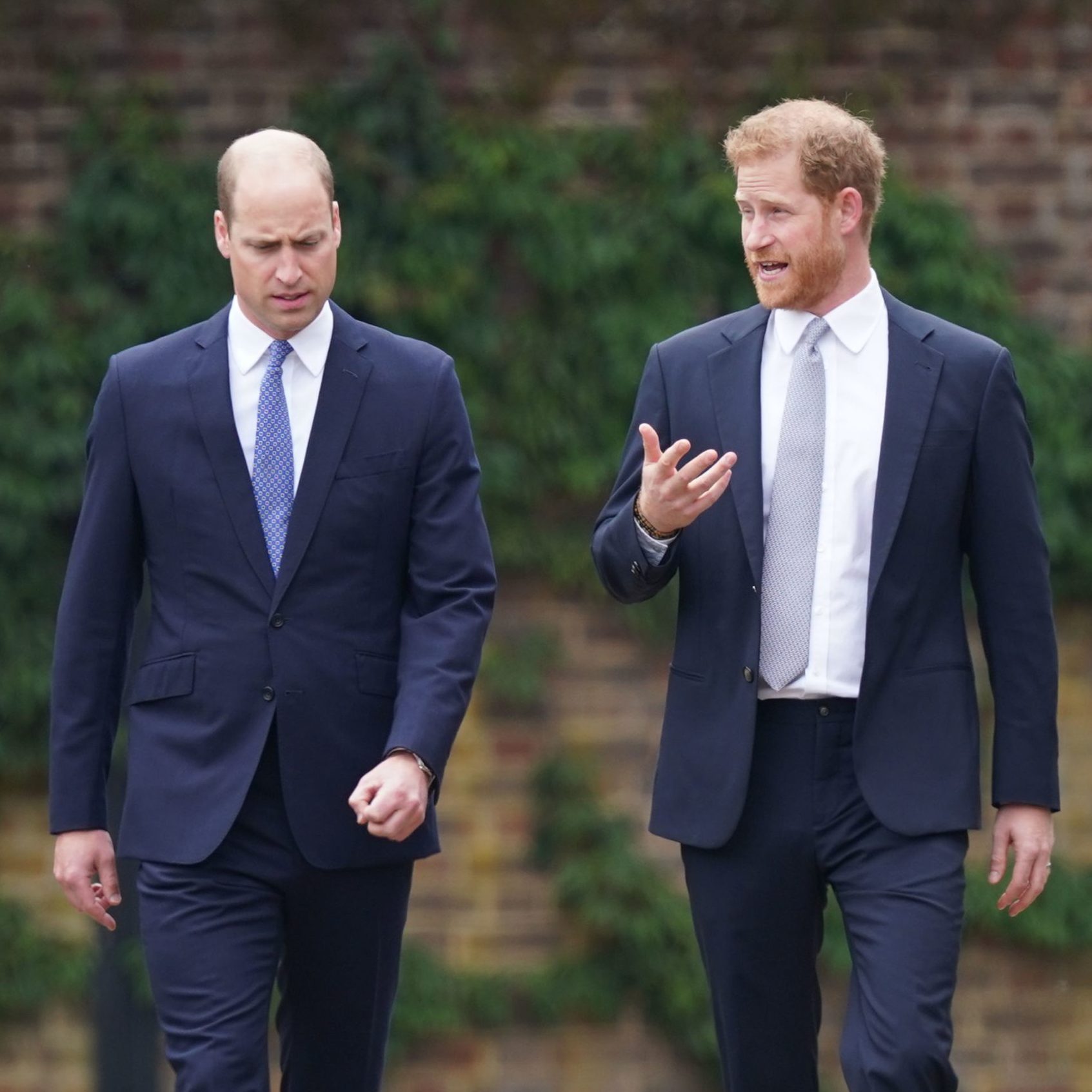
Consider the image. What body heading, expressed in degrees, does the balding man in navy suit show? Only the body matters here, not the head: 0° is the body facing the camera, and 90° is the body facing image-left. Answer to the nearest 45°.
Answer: approximately 0°
